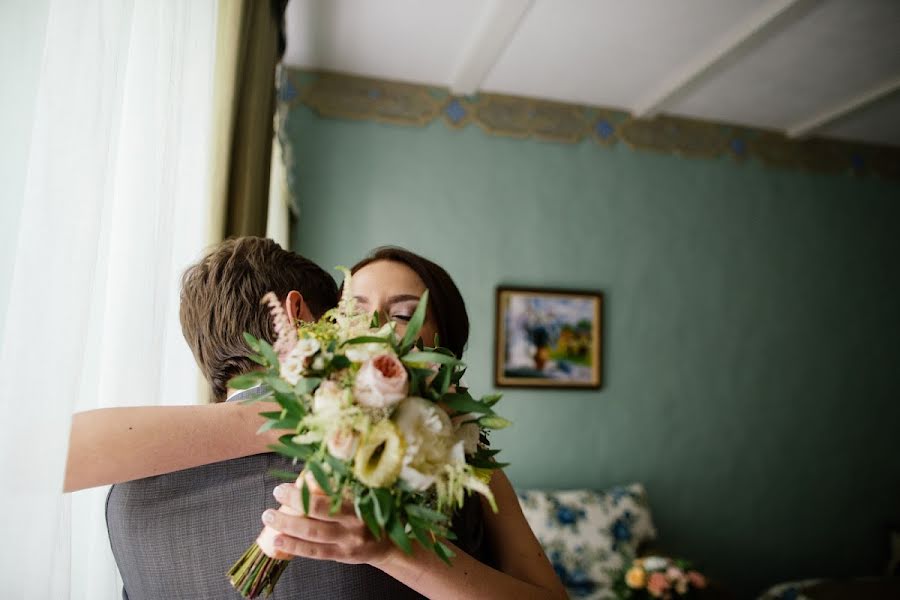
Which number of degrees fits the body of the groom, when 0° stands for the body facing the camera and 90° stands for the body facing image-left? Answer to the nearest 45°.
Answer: approximately 225°

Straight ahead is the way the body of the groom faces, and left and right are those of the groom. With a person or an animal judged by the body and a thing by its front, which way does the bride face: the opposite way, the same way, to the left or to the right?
the opposite way

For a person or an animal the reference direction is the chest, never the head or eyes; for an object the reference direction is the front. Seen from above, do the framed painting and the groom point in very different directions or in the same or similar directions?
very different directions

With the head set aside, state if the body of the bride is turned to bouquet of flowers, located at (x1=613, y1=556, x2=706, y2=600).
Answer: no

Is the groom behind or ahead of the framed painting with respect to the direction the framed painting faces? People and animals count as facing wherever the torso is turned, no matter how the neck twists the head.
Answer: ahead

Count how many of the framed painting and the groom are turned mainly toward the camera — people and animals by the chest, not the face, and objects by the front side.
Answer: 1

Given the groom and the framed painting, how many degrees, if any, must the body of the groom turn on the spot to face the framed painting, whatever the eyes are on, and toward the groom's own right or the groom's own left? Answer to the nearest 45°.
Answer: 0° — they already face it

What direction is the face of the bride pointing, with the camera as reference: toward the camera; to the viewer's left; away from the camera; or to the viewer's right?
toward the camera

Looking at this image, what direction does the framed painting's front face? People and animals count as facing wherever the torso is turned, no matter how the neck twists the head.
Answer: toward the camera

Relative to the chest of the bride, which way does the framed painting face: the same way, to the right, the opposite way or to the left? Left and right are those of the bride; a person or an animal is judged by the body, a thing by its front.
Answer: the same way

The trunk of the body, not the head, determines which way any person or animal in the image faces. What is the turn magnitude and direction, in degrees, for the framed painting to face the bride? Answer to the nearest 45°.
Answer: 0° — it already faces them

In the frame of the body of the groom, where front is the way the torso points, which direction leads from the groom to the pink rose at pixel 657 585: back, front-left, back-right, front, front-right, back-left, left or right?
front

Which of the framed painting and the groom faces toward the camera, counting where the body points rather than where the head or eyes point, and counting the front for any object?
the framed painting
